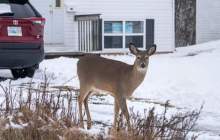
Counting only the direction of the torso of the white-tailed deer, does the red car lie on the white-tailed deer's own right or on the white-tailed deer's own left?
on the white-tailed deer's own left

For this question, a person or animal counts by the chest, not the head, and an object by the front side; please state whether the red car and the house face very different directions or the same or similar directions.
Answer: very different directions

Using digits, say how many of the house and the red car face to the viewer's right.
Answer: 0

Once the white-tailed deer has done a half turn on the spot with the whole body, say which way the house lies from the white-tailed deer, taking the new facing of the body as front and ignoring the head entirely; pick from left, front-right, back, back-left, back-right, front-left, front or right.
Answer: right

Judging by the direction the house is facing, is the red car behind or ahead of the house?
ahead

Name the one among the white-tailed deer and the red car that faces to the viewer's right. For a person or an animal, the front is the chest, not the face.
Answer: the white-tailed deer

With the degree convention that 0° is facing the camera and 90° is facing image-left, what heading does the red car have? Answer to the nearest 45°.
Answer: approximately 180°

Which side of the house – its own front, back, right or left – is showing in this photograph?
front

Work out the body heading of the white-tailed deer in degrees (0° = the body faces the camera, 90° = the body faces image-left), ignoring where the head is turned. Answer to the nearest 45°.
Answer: approximately 270°

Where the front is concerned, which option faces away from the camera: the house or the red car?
the red car

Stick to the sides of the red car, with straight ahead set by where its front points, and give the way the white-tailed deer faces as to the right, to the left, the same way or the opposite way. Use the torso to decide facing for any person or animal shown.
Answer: to the right
